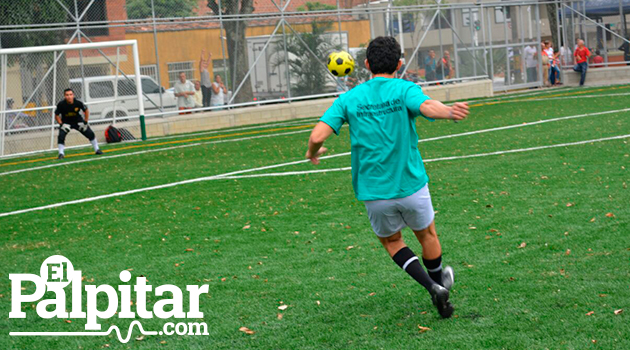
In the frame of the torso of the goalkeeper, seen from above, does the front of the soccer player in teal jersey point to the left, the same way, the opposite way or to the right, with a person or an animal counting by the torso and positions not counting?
the opposite way

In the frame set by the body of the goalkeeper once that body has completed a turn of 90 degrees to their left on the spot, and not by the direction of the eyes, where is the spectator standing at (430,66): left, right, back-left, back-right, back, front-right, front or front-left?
front-left

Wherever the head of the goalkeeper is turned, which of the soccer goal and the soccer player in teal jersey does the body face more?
the soccer player in teal jersey

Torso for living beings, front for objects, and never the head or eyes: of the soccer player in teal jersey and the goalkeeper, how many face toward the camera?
1

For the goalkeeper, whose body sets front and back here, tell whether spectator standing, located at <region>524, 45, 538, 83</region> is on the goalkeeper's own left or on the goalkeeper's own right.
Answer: on the goalkeeper's own left

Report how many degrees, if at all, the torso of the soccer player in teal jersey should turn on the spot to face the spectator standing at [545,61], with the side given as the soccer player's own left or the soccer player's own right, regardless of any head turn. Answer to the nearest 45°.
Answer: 0° — they already face them

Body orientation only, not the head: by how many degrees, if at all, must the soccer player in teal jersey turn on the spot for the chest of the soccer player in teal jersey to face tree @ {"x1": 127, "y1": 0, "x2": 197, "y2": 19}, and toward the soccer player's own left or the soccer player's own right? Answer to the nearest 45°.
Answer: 0° — they already face it

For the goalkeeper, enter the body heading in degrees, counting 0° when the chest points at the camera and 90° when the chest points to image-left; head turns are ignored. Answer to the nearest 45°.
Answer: approximately 0°

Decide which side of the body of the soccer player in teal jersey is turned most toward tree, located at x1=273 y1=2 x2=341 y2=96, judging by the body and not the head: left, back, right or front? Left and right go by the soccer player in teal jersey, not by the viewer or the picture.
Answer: front

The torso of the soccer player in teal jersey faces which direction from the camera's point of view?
away from the camera

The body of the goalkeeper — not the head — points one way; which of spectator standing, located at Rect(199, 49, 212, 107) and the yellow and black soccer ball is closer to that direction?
the yellow and black soccer ball

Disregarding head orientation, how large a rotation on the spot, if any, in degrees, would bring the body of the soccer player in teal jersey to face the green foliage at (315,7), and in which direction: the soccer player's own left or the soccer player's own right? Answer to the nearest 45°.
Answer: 0° — they already face it

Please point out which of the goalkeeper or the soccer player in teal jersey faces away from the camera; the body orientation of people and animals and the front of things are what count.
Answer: the soccer player in teal jersey
